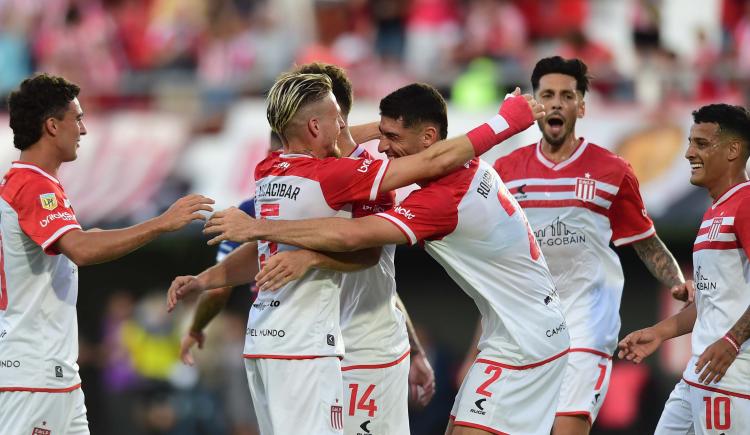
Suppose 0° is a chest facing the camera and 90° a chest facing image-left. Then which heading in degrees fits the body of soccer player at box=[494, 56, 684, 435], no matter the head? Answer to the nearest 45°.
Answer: approximately 0°

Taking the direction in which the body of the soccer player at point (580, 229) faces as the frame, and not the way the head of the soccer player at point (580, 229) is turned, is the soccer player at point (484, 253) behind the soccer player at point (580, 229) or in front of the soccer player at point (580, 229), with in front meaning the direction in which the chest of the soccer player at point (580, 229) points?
in front

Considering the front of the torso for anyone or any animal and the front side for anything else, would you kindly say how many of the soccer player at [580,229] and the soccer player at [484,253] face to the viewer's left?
1

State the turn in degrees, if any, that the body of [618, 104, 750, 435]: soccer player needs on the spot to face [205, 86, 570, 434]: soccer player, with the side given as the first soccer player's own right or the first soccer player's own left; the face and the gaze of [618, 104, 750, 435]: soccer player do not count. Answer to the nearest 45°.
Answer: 0° — they already face them

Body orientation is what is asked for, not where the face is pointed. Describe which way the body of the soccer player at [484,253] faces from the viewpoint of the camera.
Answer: to the viewer's left

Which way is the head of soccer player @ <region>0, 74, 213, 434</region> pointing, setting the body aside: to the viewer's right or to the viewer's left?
to the viewer's right

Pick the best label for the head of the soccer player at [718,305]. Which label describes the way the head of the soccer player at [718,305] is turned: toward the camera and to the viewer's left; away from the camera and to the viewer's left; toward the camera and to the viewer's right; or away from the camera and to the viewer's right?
toward the camera and to the viewer's left

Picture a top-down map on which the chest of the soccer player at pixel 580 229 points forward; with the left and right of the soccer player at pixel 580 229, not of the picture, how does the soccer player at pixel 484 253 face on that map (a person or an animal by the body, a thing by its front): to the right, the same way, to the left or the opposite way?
to the right

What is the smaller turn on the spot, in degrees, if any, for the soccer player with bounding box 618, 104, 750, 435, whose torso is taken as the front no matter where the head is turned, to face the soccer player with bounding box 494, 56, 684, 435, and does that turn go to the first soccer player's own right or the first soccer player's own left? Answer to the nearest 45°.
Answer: approximately 90° to the first soccer player's own right

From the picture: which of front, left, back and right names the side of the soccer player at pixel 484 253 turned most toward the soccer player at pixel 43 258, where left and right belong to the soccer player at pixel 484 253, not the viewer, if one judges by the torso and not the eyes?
front

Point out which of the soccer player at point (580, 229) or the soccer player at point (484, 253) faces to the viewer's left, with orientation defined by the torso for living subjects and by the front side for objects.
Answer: the soccer player at point (484, 253)
